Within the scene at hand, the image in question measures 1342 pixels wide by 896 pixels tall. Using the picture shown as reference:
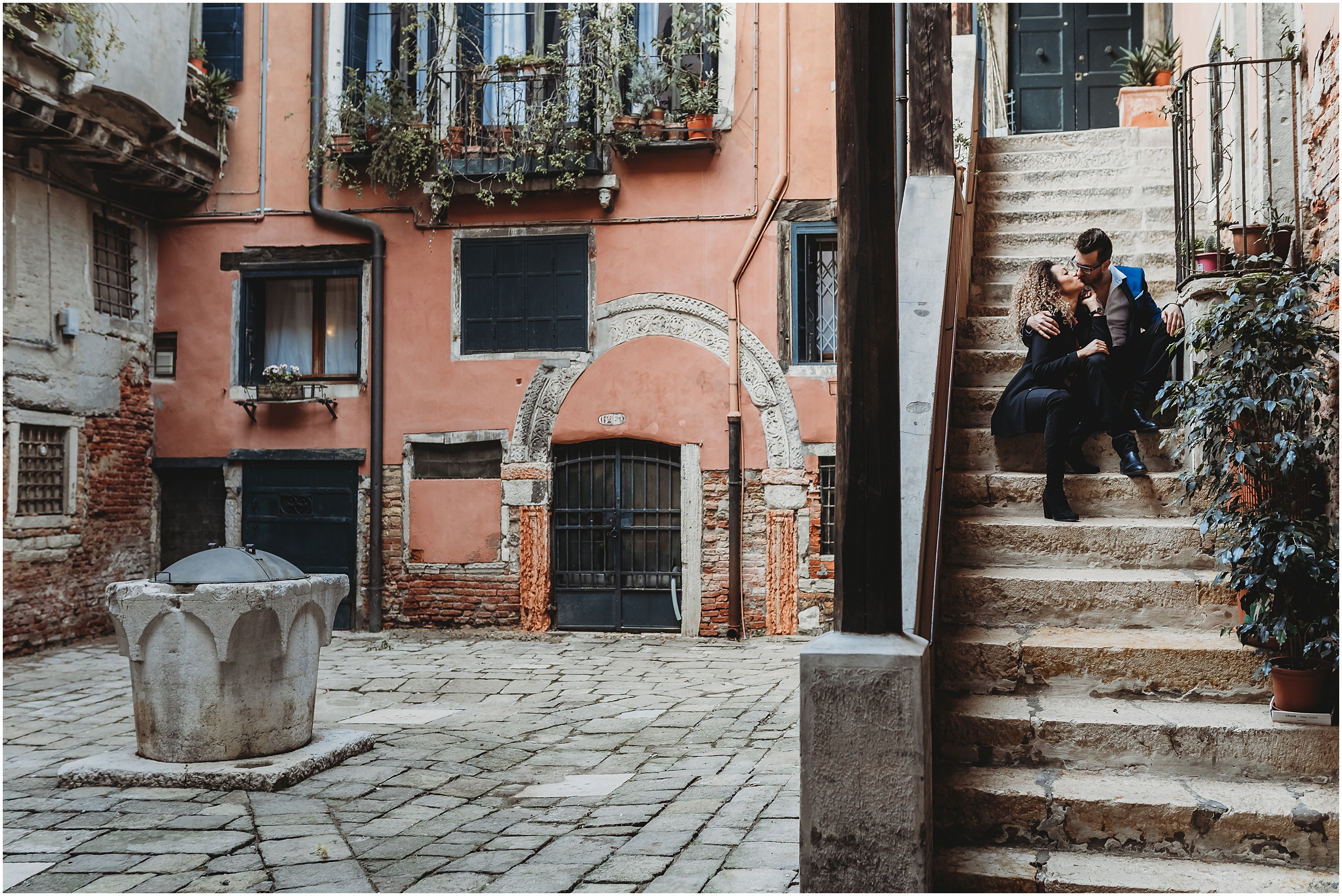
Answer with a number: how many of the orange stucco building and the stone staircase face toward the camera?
2

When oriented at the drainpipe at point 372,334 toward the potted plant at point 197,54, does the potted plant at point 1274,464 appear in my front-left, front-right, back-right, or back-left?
back-left

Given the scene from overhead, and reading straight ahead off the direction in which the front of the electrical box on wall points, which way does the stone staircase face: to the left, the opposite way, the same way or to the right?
to the right

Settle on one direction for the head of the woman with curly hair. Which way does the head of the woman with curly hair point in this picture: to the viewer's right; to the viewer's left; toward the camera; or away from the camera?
to the viewer's right

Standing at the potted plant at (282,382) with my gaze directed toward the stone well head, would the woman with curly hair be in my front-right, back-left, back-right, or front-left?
front-left

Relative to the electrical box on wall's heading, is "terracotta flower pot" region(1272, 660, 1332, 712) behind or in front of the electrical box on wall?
in front

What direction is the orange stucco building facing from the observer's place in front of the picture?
facing the viewer

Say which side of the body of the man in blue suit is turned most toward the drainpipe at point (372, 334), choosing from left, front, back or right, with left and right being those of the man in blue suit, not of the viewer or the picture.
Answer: right

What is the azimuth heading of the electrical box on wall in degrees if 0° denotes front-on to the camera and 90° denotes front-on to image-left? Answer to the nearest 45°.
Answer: approximately 315°

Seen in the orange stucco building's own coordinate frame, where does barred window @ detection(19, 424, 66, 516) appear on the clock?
The barred window is roughly at 3 o'clock from the orange stucco building.

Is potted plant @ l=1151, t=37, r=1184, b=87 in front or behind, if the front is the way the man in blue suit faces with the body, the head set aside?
behind

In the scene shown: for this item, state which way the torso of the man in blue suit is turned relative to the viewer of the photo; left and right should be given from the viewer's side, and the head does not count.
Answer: facing the viewer and to the left of the viewer

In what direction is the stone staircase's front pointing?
toward the camera

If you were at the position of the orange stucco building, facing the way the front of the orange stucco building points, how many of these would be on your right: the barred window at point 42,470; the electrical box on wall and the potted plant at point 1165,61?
2
